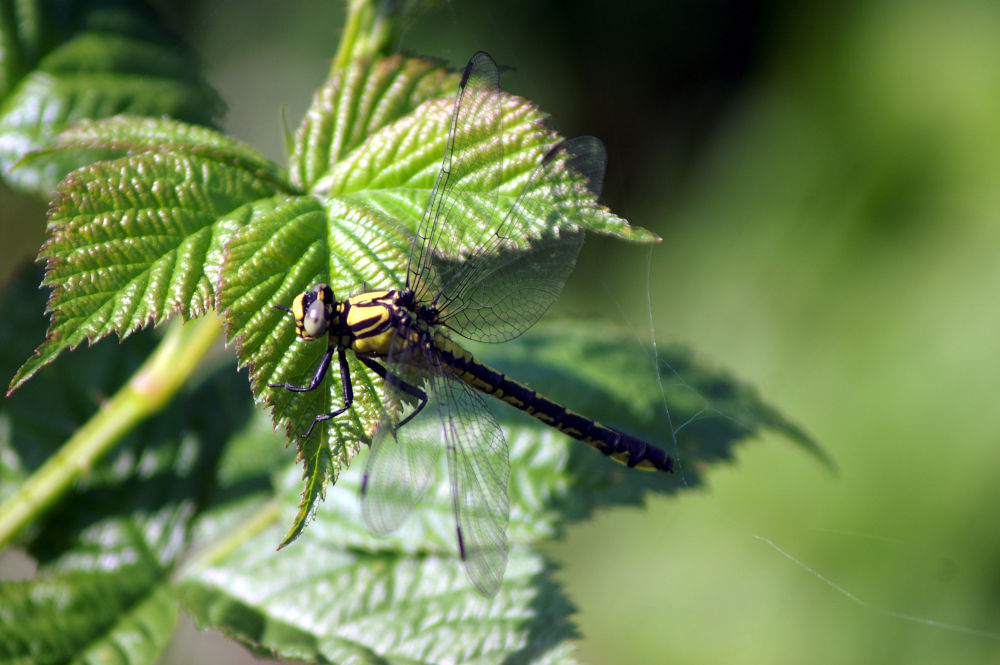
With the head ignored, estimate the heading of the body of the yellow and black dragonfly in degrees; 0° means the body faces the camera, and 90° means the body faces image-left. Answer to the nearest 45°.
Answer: approximately 90°
